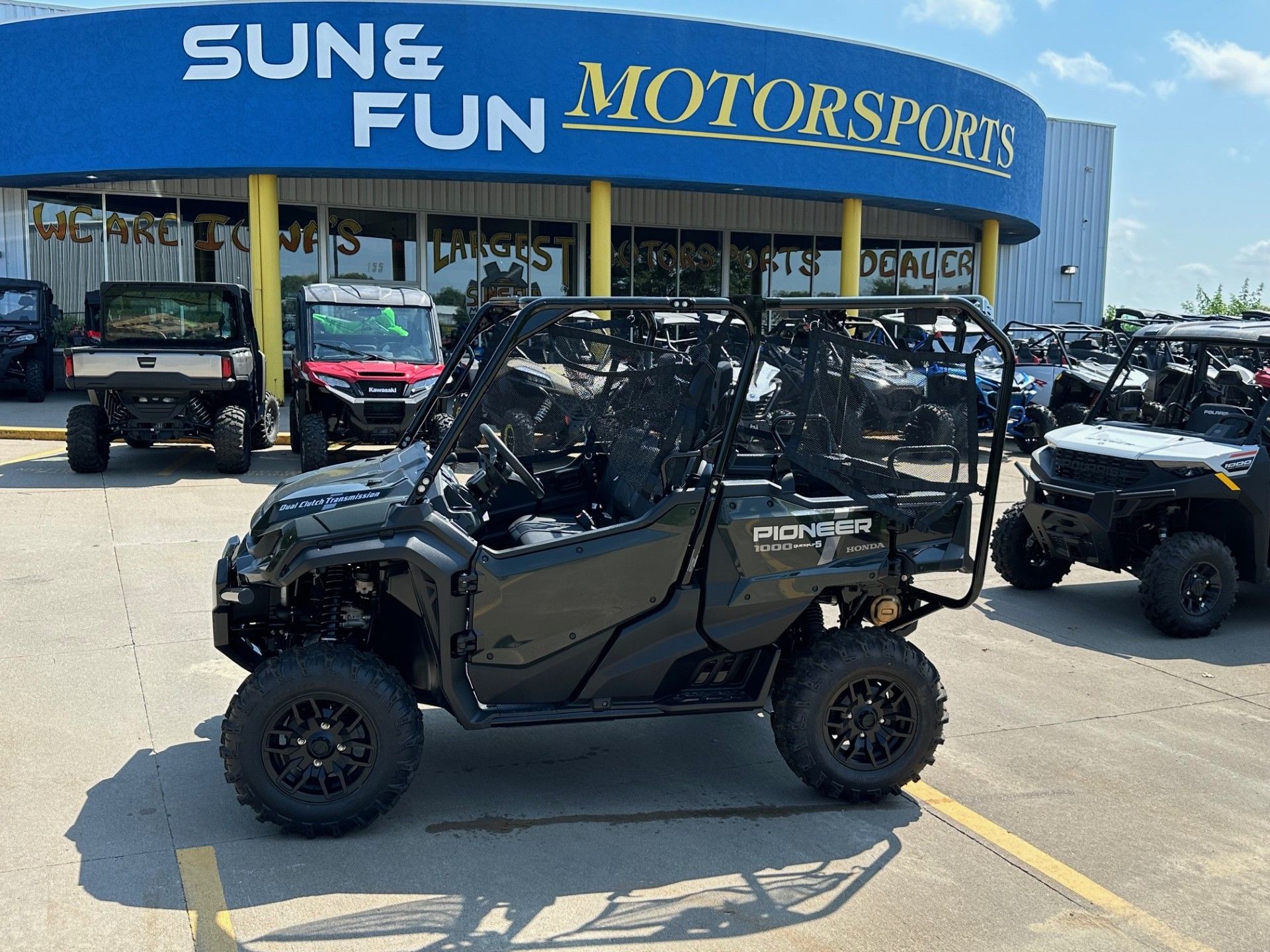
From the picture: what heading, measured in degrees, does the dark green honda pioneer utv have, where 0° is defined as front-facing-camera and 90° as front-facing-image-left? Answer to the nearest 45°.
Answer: approximately 90°

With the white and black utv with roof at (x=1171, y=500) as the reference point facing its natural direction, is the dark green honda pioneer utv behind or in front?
in front

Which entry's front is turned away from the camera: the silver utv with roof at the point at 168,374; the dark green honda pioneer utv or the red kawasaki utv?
the silver utv with roof

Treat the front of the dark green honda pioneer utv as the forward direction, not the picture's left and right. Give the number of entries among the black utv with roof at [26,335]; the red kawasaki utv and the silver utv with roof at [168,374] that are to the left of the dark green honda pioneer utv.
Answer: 0

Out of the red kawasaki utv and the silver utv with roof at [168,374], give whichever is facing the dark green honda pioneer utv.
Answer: the red kawasaki utv

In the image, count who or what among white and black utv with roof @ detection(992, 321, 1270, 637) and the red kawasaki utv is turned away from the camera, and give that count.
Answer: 0

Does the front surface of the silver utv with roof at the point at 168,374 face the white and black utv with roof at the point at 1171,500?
no

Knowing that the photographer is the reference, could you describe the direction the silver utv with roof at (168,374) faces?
facing away from the viewer

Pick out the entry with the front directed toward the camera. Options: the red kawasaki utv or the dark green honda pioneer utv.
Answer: the red kawasaki utv

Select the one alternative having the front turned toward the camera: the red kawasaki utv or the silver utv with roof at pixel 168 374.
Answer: the red kawasaki utv

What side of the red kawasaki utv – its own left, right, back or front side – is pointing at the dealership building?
back

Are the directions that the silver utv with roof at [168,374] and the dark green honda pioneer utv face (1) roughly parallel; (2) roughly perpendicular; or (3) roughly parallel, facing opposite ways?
roughly perpendicular

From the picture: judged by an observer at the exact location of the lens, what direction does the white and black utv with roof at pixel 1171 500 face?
facing the viewer and to the left of the viewer

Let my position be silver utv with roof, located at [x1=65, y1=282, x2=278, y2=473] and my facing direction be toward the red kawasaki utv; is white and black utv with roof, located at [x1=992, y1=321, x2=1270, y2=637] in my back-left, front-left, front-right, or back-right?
front-right

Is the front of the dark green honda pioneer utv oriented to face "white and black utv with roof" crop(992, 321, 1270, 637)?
no

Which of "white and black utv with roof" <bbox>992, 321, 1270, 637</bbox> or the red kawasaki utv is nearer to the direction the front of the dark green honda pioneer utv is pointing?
the red kawasaki utv

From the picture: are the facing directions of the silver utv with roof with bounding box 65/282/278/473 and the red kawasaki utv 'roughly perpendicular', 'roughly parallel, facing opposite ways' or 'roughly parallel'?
roughly parallel, facing opposite ways

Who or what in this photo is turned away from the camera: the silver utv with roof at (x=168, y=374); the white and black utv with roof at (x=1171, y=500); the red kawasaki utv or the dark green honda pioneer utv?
the silver utv with roof at (x=168, y=374)

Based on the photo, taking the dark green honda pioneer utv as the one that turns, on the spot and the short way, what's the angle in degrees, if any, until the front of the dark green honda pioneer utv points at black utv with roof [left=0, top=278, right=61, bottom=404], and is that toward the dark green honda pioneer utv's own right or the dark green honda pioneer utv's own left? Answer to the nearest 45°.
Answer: approximately 45° to the dark green honda pioneer utv's own right

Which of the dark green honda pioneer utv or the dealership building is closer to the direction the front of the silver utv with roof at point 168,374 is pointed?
the dealership building

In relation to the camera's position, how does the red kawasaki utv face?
facing the viewer
